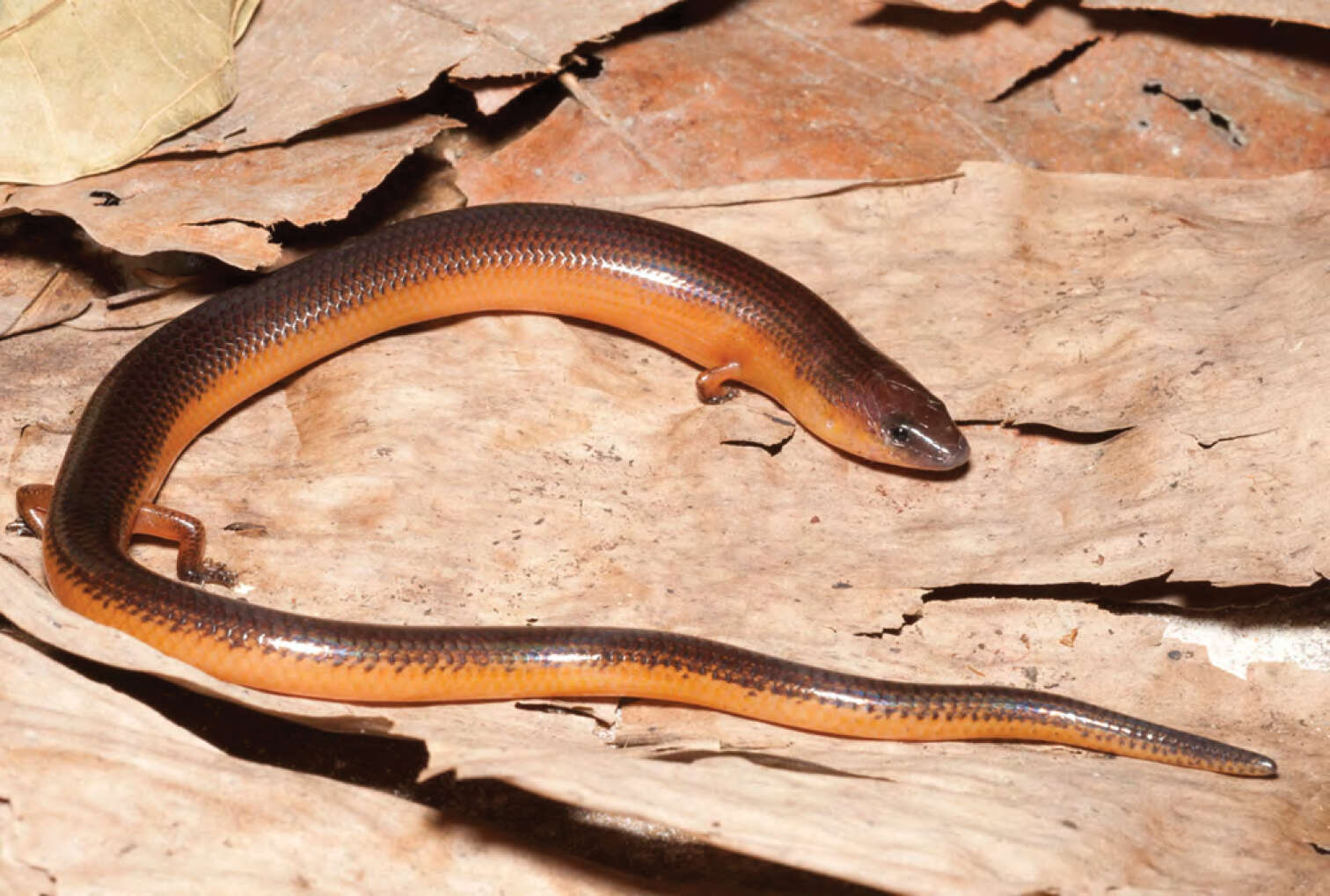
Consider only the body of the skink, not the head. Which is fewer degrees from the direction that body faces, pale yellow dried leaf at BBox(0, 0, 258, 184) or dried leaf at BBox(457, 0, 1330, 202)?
the dried leaf

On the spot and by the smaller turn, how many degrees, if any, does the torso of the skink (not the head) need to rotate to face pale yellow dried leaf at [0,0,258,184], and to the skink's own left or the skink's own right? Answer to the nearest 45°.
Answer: approximately 180°

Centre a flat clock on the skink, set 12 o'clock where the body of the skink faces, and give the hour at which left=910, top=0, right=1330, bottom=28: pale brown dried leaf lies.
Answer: The pale brown dried leaf is roughly at 10 o'clock from the skink.

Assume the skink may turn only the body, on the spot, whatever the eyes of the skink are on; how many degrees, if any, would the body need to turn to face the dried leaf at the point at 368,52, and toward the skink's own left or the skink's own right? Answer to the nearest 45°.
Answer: approximately 135° to the skink's own left

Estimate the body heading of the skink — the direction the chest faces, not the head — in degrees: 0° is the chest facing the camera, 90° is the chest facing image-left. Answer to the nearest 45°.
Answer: approximately 315°

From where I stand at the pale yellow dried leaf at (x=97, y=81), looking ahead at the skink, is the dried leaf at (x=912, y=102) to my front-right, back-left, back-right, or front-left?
front-left
